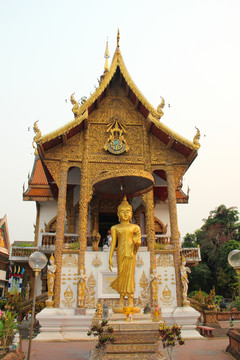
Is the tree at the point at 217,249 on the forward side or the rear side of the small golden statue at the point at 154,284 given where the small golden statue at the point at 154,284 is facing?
on the rear side

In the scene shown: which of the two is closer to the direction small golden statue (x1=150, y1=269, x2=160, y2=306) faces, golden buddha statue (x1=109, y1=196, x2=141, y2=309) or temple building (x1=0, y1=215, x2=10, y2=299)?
the golden buddha statue

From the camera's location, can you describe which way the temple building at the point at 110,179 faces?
facing the viewer

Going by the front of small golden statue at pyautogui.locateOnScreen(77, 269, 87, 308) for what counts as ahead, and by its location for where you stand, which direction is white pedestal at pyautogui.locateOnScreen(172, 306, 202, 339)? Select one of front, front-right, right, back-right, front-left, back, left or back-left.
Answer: left

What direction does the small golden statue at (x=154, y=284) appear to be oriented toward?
toward the camera

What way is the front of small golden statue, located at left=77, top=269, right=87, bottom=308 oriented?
toward the camera

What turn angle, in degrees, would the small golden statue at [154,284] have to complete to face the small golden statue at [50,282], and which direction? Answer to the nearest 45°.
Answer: approximately 90° to its right

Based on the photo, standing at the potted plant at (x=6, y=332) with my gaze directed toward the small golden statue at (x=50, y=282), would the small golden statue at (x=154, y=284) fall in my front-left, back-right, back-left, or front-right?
front-right

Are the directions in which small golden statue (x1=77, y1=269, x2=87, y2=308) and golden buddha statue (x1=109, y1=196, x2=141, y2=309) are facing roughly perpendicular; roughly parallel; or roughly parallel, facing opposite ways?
roughly parallel

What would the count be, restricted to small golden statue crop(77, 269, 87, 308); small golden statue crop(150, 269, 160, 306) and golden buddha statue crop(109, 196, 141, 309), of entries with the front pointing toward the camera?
3

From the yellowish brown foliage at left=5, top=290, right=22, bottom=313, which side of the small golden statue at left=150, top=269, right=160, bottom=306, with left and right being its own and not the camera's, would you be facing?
right
